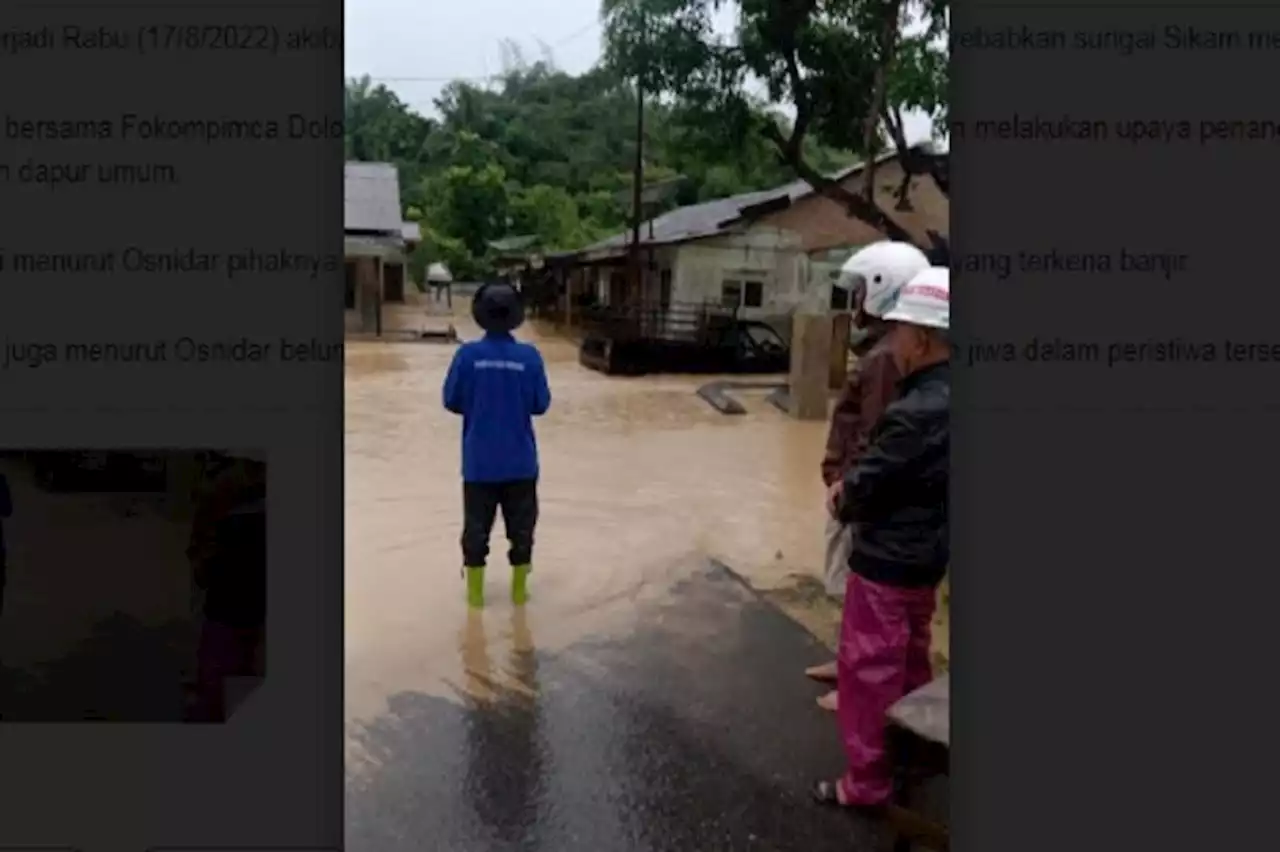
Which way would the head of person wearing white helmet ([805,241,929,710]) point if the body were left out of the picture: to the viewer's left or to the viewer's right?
to the viewer's left

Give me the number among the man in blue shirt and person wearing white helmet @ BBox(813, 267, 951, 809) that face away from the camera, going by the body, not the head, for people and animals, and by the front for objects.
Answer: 1

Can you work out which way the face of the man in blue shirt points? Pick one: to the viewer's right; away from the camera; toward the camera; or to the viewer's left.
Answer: away from the camera

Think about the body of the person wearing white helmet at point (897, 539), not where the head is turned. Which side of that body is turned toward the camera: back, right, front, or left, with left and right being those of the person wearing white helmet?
left

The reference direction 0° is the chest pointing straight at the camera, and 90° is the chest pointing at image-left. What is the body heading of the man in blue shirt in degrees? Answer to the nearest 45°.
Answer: approximately 180°

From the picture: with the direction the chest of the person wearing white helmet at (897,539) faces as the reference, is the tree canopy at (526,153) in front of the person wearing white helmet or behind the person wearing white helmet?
in front

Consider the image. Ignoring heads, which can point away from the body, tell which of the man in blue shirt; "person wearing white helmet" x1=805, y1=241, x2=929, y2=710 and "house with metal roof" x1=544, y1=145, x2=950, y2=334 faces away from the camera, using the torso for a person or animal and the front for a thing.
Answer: the man in blue shirt

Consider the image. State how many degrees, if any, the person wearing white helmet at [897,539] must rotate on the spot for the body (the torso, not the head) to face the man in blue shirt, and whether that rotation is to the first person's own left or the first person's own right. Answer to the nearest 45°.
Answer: approximately 45° to the first person's own right

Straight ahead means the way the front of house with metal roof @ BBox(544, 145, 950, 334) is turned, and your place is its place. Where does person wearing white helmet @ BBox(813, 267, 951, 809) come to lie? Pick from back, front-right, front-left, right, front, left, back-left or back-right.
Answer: front-left

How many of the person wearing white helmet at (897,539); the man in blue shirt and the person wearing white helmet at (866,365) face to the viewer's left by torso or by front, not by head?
2

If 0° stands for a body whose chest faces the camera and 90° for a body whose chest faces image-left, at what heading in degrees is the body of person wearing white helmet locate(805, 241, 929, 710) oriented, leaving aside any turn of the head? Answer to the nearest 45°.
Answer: approximately 90°

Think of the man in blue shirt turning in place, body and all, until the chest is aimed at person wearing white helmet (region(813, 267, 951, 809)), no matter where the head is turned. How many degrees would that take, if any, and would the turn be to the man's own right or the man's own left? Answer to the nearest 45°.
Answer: approximately 135° to the man's own right
